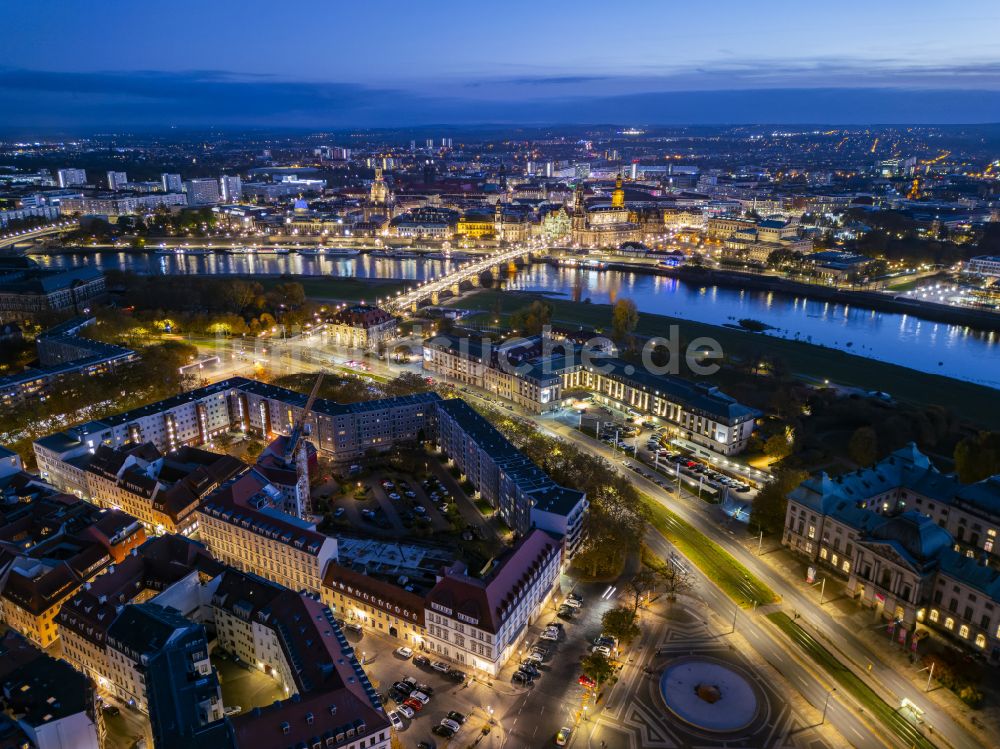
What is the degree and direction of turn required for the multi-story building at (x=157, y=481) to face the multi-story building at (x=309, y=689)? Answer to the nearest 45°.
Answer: approximately 45° to its left

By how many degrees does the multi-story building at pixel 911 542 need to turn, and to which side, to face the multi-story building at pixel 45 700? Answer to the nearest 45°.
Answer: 0° — it already faces it

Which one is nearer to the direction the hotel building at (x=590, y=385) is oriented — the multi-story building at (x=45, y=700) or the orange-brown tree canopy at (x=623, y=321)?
the multi-story building

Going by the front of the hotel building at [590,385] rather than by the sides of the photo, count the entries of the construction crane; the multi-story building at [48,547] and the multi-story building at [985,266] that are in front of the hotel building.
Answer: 2

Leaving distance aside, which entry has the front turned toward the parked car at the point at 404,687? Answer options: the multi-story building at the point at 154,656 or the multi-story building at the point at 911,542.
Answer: the multi-story building at the point at 911,542

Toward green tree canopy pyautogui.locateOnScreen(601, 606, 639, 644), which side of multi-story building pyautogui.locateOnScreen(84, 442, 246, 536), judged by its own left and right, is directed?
left

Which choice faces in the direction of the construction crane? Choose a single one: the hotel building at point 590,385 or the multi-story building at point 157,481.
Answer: the hotel building

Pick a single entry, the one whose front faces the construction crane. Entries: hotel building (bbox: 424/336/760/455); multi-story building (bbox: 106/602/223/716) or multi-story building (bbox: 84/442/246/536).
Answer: the hotel building

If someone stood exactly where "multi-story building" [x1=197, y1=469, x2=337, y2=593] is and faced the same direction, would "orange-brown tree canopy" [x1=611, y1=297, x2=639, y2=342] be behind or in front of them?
behind

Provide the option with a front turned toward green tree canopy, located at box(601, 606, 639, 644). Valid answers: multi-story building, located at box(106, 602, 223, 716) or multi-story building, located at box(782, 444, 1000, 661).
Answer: multi-story building, located at box(782, 444, 1000, 661)

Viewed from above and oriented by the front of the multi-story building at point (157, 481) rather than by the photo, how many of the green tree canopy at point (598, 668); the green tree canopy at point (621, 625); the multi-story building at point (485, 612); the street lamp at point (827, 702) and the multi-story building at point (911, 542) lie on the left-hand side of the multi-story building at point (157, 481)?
5

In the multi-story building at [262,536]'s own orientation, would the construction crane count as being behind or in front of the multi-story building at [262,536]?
behind

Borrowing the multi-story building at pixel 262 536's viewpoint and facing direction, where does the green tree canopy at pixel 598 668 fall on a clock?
The green tree canopy is roughly at 9 o'clock from the multi-story building.

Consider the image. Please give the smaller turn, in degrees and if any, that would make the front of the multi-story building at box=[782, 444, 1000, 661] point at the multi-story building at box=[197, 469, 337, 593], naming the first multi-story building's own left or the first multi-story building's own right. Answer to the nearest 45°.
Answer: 0° — it already faces it
